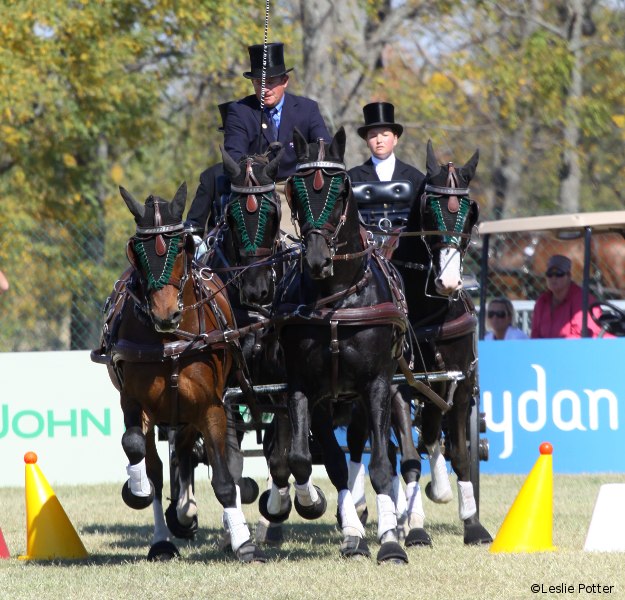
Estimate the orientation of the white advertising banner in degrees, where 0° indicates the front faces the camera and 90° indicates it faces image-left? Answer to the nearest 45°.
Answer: approximately 0°

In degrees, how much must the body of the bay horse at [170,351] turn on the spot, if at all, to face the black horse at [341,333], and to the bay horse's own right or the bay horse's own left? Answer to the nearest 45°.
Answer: approximately 90° to the bay horse's own left

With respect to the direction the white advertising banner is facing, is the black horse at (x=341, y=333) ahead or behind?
ahead

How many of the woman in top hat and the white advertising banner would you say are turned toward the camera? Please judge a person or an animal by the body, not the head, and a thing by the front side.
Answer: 2

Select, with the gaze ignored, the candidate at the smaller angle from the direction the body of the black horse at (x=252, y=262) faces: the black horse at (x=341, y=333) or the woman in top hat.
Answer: the black horse

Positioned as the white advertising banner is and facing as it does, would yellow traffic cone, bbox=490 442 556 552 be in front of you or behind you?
in front

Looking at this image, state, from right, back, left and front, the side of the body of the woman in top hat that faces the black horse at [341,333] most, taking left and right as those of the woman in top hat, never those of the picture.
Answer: front
